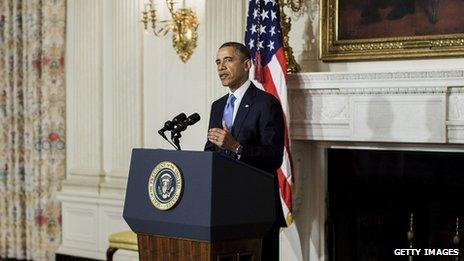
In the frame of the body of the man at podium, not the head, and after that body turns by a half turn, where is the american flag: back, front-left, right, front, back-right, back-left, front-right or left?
front-left

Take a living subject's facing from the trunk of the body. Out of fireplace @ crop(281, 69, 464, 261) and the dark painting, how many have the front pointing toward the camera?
2

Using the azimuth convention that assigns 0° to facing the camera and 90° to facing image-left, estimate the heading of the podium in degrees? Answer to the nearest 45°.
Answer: approximately 45°

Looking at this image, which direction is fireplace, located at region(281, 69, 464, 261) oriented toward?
toward the camera

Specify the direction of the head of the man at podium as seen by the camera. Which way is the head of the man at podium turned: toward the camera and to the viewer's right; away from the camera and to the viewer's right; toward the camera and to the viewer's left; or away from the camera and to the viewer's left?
toward the camera and to the viewer's left

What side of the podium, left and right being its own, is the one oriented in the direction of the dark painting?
back

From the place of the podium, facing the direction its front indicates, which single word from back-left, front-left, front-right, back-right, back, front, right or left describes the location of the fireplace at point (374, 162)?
back

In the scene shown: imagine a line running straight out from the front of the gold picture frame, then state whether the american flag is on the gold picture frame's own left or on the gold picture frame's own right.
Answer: on the gold picture frame's own right

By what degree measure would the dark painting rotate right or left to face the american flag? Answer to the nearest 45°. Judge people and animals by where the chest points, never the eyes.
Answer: approximately 90° to its right

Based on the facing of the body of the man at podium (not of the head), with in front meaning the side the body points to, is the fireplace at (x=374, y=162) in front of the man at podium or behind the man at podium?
behind

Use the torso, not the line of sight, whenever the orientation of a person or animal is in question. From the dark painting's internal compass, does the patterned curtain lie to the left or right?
on its right
